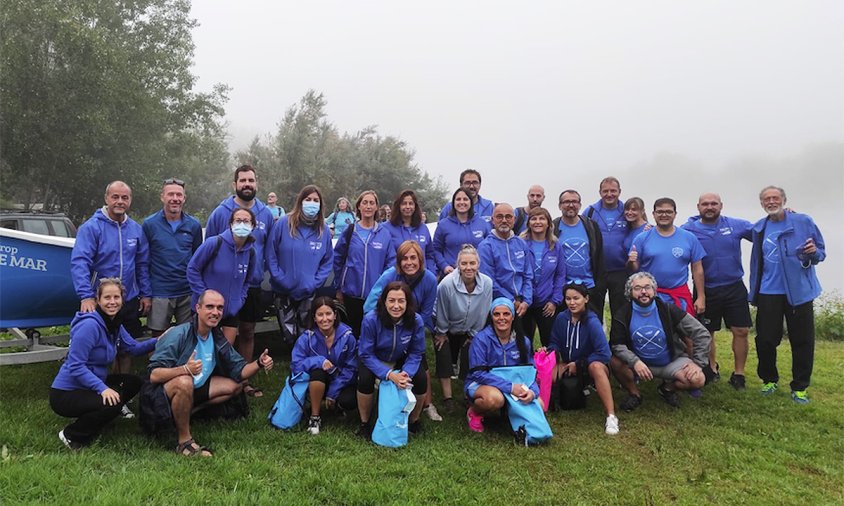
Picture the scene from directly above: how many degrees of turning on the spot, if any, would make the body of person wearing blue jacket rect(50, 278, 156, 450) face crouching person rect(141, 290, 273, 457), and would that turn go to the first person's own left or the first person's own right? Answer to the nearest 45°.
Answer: approximately 45° to the first person's own left

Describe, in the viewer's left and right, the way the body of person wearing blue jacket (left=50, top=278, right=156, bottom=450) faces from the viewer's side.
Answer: facing the viewer and to the right of the viewer

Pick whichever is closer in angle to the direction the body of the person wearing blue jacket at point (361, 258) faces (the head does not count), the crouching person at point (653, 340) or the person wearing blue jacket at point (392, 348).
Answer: the person wearing blue jacket

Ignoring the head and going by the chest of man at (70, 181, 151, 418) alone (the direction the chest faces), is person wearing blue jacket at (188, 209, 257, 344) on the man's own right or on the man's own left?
on the man's own left

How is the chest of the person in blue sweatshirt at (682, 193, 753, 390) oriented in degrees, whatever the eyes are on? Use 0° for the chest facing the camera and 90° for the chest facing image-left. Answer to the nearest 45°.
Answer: approximately 0°

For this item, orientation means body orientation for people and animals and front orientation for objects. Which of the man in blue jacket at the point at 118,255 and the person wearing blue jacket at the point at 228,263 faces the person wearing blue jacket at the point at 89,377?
the man in blue jacket

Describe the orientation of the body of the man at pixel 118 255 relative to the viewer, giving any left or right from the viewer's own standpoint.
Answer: facing the viewer
